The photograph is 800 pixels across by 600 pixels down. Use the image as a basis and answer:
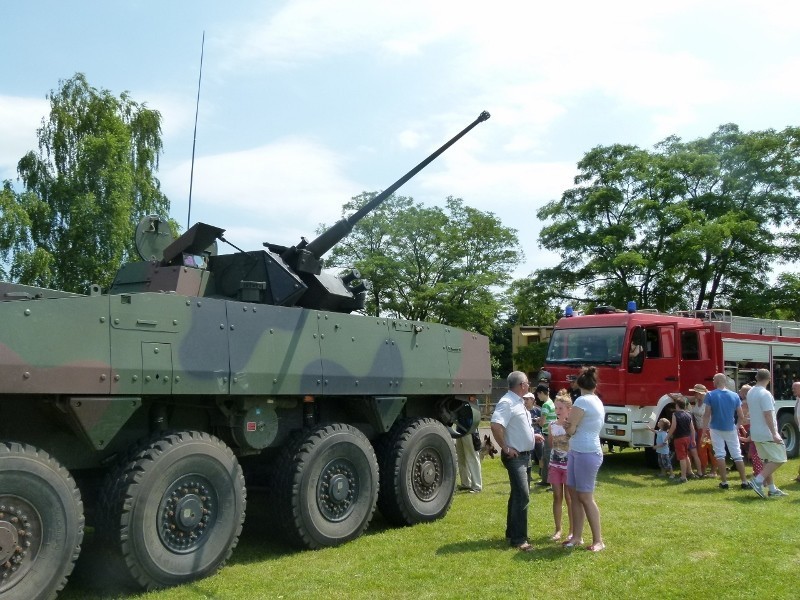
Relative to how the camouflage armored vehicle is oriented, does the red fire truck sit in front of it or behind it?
in front

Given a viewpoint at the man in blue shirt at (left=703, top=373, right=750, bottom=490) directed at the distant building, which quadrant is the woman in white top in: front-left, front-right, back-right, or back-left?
back-left

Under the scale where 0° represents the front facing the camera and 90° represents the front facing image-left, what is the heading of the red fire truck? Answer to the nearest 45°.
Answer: approximately 45°

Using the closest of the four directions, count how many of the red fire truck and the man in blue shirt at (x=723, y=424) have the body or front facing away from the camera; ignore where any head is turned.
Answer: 1

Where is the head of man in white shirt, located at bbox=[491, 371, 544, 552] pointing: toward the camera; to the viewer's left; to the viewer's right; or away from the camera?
to the viewer's right

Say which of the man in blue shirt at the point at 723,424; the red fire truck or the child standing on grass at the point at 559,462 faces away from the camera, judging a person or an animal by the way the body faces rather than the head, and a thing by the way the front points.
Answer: the man in blue shirt

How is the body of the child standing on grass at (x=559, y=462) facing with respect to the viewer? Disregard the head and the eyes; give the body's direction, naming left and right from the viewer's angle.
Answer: facing the viewer and to the left of the viewer

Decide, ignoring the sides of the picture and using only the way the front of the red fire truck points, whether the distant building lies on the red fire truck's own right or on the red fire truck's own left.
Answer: on the red fire truck's own right

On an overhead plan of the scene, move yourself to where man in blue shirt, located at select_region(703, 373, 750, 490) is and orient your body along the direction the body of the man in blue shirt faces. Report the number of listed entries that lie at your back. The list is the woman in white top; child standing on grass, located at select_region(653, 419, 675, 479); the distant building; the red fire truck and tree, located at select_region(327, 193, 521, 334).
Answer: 1

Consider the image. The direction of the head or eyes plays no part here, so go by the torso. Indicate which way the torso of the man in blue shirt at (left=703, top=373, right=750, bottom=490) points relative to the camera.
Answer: away from the camera

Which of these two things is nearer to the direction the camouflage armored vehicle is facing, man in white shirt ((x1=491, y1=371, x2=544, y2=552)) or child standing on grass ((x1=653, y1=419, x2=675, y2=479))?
the child standing on grass
